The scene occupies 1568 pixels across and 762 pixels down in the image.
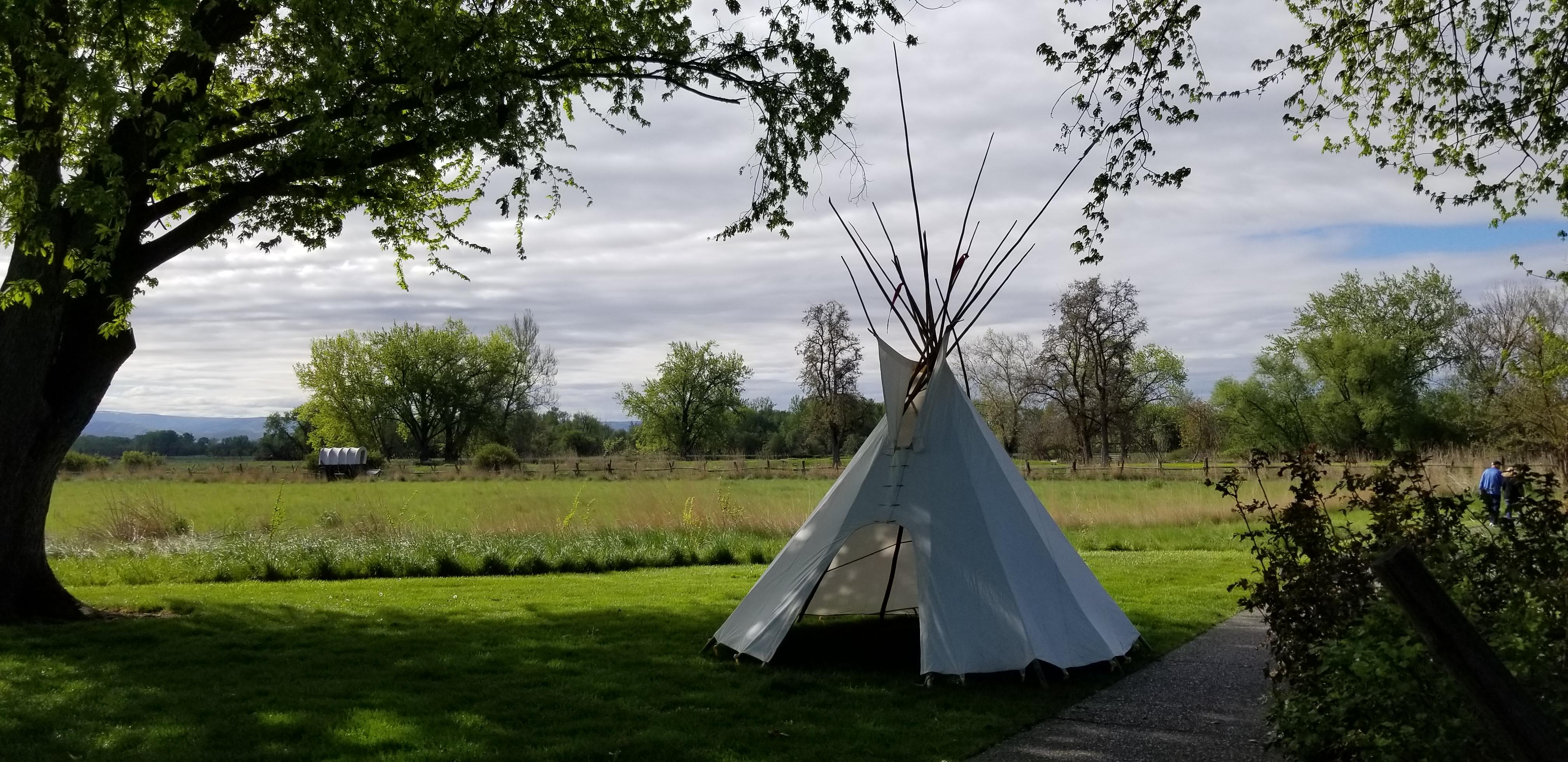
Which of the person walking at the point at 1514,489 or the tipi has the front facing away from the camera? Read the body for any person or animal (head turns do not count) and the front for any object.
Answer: the person walking

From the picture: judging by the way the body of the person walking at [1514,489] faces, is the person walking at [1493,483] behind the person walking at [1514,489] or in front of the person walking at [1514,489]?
in front

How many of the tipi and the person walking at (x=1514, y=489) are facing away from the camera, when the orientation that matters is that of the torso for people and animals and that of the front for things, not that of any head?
1

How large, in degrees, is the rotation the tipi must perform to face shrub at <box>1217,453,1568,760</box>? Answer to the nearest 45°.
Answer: approximately 90° to its left

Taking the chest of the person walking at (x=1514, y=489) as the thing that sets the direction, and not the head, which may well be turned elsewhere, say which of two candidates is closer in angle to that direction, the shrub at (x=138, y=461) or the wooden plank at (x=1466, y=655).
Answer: the shrub

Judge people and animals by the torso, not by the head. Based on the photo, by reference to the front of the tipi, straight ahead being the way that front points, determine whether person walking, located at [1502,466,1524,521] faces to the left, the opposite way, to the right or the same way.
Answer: the opposite way

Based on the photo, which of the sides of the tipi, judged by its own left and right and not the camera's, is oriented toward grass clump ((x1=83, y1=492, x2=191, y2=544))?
right

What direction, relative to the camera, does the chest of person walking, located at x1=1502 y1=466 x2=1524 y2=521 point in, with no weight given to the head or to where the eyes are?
away from the camera

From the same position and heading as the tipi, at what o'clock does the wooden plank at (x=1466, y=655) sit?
The wooden plank is roughly at 10 o'clock from the tipi.

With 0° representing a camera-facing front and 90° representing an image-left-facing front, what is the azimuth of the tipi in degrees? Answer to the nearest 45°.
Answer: approximately 45°

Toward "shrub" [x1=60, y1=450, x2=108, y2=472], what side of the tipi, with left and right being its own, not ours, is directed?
right

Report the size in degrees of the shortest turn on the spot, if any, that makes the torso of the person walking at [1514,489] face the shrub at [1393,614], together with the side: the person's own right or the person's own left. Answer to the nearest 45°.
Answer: approximately 135° to the person's own left
